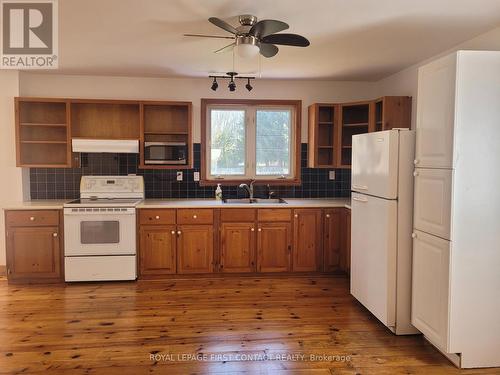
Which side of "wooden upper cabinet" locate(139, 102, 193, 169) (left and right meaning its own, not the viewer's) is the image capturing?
front

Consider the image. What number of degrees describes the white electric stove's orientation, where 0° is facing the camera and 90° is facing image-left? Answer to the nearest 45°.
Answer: approximately 0°

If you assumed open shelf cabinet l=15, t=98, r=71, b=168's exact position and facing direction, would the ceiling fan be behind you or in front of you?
in front

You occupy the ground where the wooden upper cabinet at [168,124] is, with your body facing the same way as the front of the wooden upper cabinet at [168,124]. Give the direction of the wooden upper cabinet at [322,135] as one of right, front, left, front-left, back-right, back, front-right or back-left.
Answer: left

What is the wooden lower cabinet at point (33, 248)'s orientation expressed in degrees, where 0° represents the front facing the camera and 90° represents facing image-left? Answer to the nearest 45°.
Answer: approximately 0°

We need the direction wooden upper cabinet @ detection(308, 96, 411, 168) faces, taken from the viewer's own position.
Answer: facing the viewer and to the left of the viewer

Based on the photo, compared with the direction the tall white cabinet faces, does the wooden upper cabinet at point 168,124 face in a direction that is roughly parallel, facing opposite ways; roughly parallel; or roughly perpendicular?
roughly perpendicular

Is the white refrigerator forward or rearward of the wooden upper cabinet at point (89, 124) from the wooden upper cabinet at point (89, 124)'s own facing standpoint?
forward

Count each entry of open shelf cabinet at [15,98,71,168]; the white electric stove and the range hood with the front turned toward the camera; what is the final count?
3
